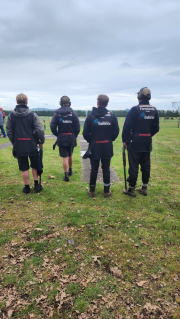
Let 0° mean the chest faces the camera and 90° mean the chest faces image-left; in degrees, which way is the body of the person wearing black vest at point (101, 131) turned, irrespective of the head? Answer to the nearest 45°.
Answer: approximately 180°

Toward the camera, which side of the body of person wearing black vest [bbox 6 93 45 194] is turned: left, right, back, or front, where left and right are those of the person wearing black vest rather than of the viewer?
back

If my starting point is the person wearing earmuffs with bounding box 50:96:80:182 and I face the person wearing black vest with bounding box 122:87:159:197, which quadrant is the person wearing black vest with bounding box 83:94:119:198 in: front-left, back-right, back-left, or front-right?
front-right

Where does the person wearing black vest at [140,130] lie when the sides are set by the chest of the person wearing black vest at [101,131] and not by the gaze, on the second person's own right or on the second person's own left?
on the second person's own right

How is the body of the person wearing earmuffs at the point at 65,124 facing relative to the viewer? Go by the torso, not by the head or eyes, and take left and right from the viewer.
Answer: facing away from the viewer

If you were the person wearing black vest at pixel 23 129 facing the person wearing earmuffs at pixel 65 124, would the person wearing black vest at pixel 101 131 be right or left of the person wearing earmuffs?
right

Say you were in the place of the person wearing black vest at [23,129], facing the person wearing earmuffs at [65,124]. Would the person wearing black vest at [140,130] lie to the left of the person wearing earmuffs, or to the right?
right

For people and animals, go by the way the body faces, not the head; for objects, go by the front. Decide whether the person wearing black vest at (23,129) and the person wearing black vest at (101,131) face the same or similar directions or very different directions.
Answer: same or similar directions

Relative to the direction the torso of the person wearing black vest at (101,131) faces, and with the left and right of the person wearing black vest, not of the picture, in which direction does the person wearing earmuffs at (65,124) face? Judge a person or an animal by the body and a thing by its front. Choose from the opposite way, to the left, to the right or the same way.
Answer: the same way

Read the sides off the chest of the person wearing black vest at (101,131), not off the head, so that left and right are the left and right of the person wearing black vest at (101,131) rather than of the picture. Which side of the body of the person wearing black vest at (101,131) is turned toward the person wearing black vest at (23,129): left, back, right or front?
left

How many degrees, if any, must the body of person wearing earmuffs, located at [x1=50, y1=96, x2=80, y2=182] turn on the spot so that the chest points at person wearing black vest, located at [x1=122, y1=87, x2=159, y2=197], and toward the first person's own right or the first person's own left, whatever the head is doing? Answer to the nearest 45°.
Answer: approximately 135° to the first person's own right

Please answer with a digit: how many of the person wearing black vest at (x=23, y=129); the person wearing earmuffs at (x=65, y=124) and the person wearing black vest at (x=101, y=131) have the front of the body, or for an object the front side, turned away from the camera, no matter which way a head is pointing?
3

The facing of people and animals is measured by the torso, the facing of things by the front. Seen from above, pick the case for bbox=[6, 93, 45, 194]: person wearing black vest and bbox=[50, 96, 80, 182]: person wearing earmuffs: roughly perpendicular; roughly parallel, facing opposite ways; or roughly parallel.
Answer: roughly parallel

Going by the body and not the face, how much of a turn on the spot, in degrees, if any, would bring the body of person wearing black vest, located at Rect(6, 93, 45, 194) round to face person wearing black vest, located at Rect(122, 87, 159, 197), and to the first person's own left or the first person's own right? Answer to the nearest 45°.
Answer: approximately 90° to the first person's own right

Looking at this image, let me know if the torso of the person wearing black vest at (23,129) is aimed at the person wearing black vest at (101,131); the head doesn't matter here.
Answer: no
